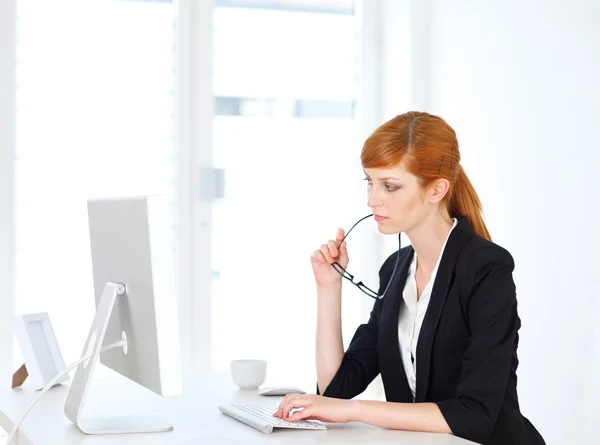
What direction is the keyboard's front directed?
to the viewer's right

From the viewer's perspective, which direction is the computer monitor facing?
to the viewer's right

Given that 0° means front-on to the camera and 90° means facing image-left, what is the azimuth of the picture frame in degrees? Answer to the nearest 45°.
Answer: approximately 315°

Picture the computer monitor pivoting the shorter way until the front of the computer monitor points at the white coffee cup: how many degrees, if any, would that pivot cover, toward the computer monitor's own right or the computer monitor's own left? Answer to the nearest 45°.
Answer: approximately 45° to the computer monitor's own left

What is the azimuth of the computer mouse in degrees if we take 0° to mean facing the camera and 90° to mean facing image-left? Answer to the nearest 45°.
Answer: approximately 90°
